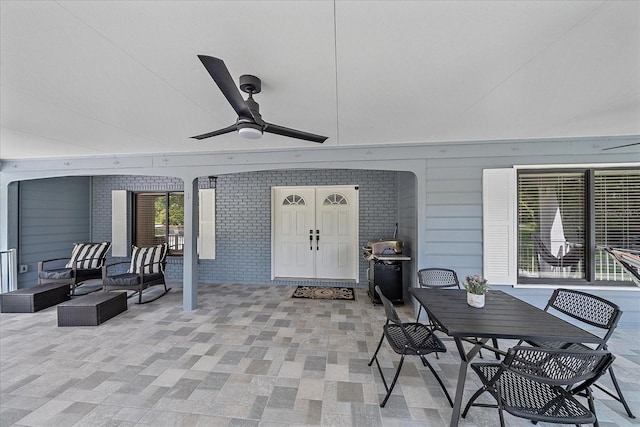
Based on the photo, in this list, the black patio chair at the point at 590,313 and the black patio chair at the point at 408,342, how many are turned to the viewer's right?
1

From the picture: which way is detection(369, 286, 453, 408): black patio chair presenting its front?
to the viewer's right

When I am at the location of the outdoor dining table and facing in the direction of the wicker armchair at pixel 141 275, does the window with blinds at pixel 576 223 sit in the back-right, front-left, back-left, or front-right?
back-right

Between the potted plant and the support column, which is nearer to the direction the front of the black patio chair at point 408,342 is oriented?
the potted plant

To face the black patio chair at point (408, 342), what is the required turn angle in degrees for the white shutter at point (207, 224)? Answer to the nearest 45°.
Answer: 0° — it already faces it

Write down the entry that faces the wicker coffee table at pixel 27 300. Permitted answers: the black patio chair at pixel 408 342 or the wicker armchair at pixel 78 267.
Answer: the wicker armchair

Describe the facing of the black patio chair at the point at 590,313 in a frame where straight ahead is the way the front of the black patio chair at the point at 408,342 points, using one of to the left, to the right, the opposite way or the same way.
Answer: the opposite way

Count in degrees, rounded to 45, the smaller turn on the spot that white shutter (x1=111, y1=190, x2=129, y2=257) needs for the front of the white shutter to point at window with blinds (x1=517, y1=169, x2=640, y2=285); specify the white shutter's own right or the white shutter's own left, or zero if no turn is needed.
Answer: approximately 45° to the white shutter's own left

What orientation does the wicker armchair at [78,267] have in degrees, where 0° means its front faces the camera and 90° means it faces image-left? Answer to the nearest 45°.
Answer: approximately 45°

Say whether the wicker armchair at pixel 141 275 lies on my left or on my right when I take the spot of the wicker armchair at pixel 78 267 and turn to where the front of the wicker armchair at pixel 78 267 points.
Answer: on my left
